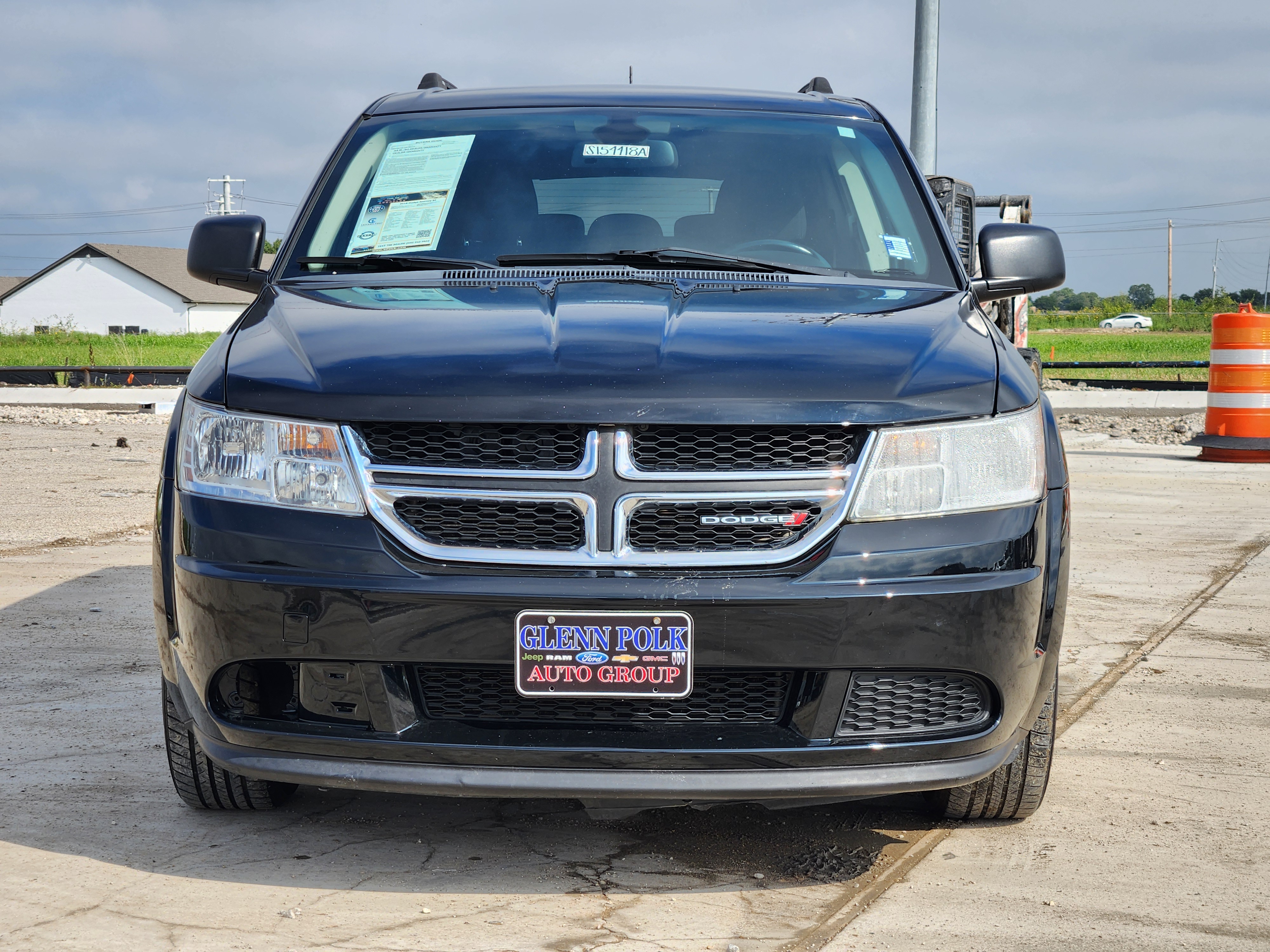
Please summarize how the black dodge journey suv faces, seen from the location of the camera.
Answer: facing the viewer

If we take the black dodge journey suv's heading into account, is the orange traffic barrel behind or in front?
behind
